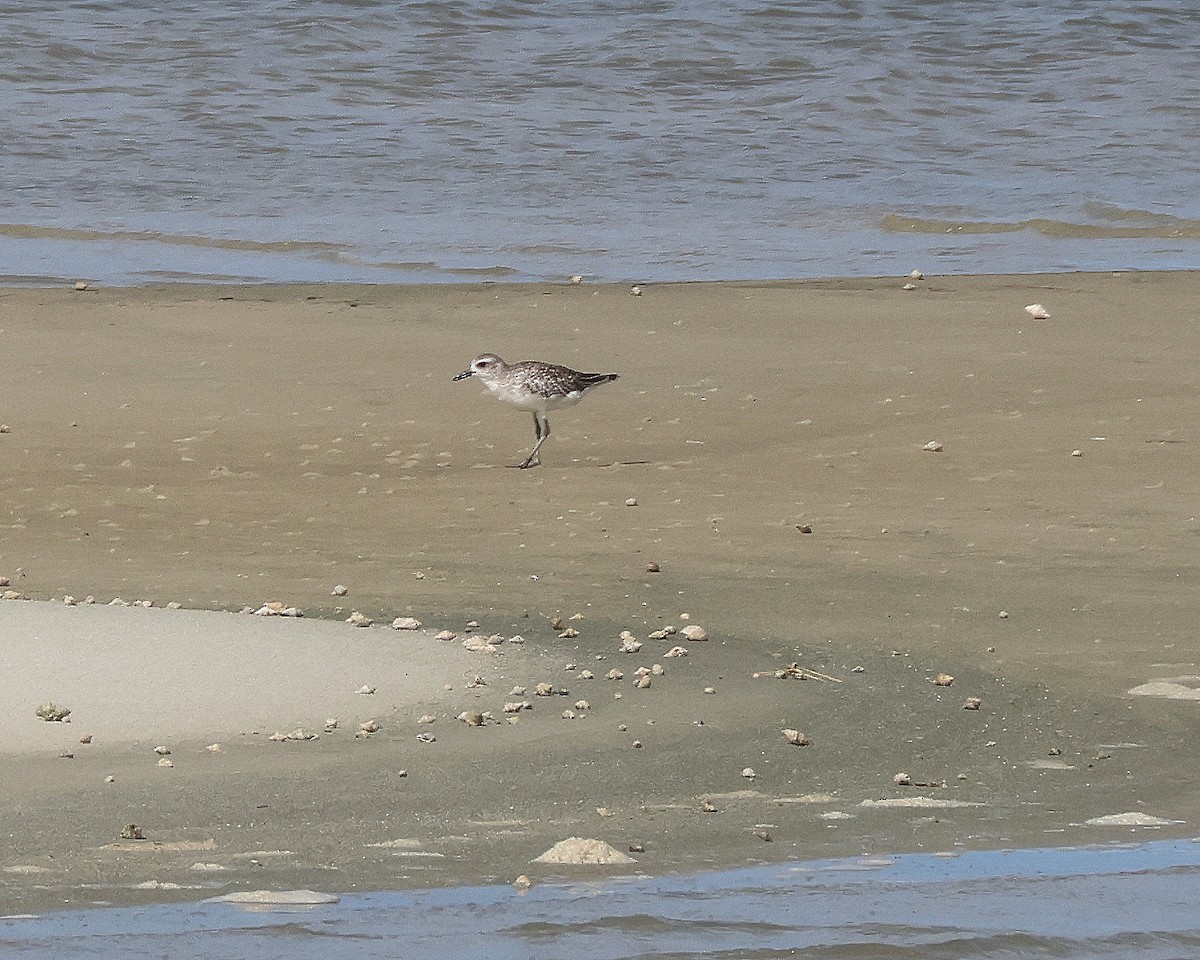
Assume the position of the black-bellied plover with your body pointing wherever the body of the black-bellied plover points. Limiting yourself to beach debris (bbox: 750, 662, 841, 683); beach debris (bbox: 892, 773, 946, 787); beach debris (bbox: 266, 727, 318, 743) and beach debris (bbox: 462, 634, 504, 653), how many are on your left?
4

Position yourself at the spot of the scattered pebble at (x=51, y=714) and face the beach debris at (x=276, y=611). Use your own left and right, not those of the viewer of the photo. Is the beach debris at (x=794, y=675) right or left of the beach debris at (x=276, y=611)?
right

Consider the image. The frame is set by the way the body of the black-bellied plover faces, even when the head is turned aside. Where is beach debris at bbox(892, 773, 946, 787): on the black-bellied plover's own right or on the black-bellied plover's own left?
on the black-bellied plover's own left

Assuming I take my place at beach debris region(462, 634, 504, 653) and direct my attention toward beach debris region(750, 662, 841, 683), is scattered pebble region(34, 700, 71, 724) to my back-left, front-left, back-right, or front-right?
back-right

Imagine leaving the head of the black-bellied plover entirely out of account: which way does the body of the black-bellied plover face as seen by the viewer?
to the viewer's left

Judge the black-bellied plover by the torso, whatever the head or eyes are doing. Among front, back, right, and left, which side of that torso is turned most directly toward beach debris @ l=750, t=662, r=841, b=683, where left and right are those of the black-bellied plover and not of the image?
left

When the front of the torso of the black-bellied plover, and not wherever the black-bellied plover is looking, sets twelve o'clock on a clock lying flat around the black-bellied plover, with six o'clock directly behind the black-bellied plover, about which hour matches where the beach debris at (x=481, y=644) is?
The beach debris is roughly at 9 o'clock from the black-bellied plover.

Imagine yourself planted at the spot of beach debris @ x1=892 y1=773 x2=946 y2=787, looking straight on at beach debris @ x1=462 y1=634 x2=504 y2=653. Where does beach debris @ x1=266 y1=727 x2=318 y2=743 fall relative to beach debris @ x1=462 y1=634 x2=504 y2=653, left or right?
left

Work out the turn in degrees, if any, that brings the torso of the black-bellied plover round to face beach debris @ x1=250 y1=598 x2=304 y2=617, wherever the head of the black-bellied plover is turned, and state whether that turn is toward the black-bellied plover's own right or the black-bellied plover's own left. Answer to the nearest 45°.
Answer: approximately 90° to the black-bellied plover's own left

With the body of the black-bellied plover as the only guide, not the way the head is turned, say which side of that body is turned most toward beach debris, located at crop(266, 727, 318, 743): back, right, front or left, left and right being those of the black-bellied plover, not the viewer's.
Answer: left
